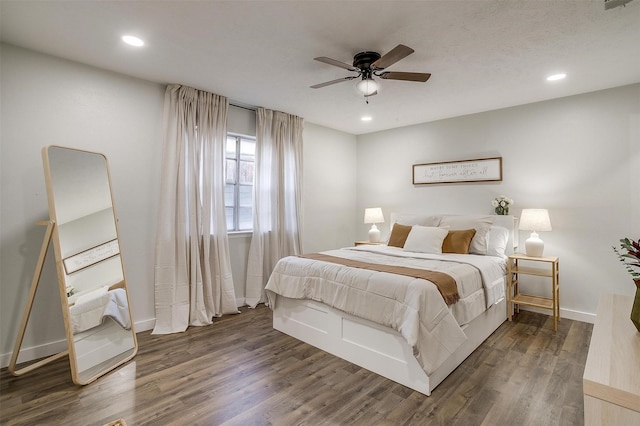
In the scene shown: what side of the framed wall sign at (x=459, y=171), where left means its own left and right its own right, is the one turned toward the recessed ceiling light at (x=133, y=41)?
front

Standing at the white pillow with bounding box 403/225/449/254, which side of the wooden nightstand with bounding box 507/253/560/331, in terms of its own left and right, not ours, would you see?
right

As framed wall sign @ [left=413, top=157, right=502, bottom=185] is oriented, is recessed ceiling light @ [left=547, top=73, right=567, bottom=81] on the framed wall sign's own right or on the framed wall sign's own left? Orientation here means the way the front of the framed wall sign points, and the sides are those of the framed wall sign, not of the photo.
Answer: on the framed wall sign's own left

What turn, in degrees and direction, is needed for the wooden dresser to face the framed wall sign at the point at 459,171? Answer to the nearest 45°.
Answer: approximately 45° to its right

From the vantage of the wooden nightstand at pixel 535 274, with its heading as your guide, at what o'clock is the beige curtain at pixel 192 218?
The beige curtain is roughly at 2 o'clock from the wooden nightstand.

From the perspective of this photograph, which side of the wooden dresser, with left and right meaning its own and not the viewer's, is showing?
left

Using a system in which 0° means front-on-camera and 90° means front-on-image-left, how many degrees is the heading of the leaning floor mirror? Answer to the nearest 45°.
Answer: approximately 315°

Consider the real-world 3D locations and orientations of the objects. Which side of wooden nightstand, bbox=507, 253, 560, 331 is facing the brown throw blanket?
front

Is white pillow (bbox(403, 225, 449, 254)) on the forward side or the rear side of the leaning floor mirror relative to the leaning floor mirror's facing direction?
on the forward side

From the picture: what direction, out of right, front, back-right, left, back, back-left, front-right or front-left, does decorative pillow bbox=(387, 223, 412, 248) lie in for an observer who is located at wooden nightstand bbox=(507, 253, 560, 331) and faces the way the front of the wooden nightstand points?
right

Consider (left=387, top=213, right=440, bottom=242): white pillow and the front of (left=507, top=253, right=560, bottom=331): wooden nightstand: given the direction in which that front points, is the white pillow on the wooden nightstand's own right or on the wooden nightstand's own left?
on the wooden nightstand's own right

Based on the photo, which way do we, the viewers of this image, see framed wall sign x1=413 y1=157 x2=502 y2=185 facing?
facing the viewer and to the left of the viewer
